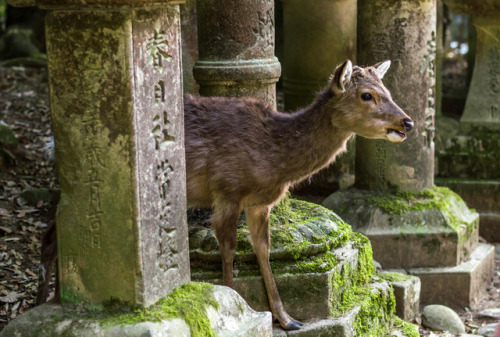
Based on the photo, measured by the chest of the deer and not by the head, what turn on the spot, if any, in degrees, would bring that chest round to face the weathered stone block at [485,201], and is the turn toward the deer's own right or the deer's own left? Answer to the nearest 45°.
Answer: approximately 45° to the deer's own left

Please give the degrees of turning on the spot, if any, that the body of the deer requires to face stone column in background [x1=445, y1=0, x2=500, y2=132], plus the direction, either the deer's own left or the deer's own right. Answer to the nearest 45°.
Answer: approximately 45° to the deer's own left

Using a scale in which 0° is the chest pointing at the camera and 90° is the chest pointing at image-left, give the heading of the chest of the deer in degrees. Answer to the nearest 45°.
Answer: approximately 270°

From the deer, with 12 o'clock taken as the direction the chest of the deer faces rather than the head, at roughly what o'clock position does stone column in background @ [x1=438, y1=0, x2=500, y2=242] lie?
The stone column in background is roughly at 10 o'clock from the deer.

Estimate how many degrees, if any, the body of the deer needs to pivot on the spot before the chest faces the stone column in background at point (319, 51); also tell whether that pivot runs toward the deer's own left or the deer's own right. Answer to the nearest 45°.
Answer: approximately 90° to the deer's own left
